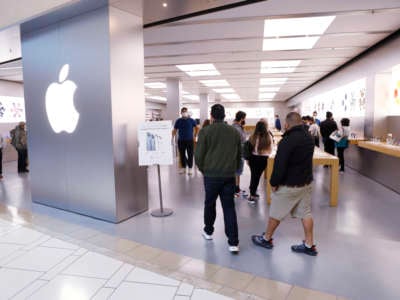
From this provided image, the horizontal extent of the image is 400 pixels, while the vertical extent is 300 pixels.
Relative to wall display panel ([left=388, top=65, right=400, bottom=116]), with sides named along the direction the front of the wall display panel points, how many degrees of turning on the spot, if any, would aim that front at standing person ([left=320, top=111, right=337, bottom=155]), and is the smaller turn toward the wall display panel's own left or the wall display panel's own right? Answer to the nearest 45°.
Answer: approximately 90° to the wall display panel's own right

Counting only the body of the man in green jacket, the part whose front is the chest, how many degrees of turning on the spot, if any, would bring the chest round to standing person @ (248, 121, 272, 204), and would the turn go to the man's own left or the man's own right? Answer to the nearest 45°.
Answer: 0° — they already face them

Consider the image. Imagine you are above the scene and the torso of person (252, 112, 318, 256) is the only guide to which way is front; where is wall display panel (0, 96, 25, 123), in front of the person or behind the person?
in front

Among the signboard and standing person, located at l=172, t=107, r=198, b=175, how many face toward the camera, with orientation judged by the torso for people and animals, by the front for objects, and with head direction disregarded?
2

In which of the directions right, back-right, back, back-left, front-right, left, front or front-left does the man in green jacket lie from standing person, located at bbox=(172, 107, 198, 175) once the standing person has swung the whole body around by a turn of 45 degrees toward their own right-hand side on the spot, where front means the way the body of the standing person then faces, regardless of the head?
front-left

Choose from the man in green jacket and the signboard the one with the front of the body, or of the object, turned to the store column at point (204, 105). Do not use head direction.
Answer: the man in green jacket

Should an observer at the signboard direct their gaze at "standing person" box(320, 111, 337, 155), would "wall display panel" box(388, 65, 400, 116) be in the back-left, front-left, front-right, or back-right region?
front-right

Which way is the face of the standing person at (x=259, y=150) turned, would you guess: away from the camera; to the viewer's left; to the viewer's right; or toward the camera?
away from the camera

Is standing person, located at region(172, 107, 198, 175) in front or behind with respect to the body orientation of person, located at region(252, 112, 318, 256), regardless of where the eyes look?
in front

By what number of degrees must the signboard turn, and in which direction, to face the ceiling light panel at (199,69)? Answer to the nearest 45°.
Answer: approximately 180°

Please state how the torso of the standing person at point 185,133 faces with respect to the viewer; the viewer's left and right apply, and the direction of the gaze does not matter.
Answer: facing the viewer

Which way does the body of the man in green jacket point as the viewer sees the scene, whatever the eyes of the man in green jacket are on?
away from the camera

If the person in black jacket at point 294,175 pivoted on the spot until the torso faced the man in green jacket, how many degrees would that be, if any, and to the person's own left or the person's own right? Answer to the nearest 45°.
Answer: approximately 45° to the person's own left

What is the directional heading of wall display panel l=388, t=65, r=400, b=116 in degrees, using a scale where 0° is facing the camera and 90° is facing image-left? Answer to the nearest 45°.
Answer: approximately 45°

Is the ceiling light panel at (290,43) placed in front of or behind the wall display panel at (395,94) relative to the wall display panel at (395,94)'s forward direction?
in front

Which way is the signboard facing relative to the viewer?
toward the camera

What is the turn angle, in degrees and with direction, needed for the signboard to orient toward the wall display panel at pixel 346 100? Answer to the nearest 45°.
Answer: approximately 135° to its left
